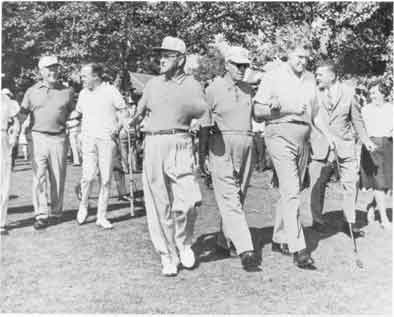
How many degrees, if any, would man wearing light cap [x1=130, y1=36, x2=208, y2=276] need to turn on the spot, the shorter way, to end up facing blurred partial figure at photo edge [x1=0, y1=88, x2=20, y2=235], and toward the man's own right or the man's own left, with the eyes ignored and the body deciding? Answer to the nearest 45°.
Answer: approximately 135° to the man's own right

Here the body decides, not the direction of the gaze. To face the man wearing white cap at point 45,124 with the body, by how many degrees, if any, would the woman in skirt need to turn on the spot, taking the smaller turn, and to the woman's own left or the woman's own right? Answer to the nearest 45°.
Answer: approximately 45° to the woman's own right

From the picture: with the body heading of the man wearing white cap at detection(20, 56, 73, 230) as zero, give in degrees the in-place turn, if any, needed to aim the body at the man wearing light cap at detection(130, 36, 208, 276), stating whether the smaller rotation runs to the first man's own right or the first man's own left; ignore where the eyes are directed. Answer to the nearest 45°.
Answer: approximately 45° to the first man's own left

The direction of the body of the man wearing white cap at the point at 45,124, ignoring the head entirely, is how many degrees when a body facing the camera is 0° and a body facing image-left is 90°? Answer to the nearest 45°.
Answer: approximately 0°

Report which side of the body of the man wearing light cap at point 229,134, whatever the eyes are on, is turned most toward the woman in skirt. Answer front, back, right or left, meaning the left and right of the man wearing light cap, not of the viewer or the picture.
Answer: left

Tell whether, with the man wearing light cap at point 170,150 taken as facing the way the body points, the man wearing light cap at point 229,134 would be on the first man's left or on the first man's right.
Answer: on the first man's left

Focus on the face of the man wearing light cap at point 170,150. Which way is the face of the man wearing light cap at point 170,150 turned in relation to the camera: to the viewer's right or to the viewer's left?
to the viewer's left

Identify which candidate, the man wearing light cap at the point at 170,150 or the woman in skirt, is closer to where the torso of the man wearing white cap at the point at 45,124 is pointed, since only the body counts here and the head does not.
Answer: the man wearing light cap

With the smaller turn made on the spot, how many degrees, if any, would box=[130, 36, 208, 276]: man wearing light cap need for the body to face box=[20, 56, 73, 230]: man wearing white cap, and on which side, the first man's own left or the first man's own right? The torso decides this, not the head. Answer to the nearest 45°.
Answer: approximately 135° to the first man's own right

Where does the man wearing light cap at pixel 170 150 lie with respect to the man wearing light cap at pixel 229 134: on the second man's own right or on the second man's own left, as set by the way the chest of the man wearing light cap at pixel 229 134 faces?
on the second man's own right

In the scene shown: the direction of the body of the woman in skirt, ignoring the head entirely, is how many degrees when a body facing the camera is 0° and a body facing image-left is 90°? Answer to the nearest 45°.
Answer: approximately 0°
